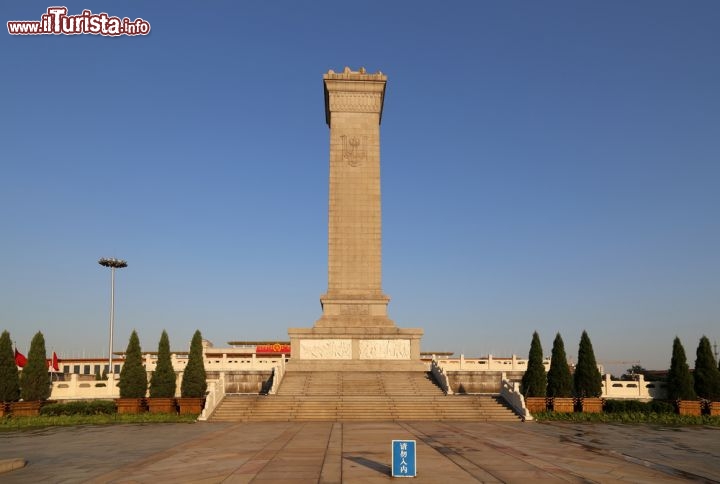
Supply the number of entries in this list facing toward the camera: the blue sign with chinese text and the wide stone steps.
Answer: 2

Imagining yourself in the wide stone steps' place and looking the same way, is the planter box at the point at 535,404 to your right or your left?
on your left

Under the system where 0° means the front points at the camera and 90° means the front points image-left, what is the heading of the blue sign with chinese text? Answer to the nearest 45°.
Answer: approximately 0°

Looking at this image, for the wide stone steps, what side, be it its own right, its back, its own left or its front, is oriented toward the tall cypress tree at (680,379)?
left

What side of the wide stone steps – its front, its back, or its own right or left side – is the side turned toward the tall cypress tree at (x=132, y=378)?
right

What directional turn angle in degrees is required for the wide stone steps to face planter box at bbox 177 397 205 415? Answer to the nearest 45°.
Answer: approximately 90° to its right

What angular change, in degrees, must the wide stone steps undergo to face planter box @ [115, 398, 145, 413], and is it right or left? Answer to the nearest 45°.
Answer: approximately 90° to its right

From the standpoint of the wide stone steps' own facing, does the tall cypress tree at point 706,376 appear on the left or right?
on its left

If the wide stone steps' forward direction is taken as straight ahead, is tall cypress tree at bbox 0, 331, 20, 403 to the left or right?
on its right

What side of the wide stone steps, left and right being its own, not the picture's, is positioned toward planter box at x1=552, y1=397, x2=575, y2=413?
left
